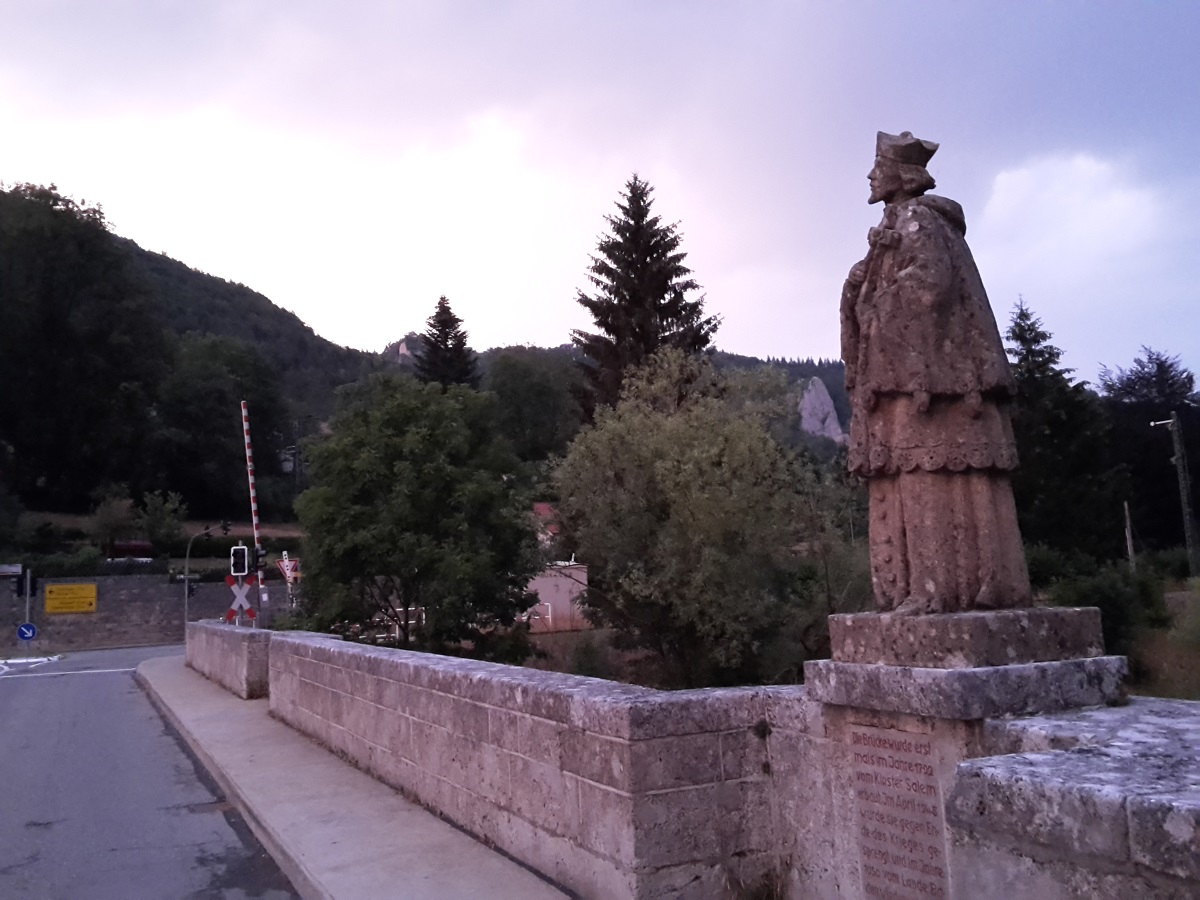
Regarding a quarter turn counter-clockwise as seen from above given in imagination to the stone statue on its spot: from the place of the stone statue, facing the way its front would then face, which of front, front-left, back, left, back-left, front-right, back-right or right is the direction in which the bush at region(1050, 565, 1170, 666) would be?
back

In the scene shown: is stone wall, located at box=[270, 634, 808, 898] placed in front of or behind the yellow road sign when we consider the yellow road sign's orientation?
in front

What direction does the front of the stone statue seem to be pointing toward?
to the viewer's left

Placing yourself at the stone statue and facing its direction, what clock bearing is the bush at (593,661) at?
The bush is roughly at 2 o'clock from the stone statue.

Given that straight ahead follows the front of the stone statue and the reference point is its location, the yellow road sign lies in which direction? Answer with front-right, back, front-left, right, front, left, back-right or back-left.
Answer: front-right

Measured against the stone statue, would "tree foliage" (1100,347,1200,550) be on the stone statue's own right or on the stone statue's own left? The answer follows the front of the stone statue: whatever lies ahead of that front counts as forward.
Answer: on the stone statue's own right

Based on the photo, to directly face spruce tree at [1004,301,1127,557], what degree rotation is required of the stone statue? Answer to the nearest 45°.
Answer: approximately 90° to its right

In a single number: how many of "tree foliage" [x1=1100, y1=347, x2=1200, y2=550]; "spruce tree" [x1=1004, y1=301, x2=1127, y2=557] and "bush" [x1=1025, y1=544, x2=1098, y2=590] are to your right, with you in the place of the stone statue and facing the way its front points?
3

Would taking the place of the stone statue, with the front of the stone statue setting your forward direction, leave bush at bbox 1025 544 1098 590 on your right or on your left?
on your right

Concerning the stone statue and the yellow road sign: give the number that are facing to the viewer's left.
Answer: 1

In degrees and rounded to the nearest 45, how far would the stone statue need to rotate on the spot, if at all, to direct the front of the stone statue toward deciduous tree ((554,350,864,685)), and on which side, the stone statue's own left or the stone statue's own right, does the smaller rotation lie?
approximately 90° to the stone statue's own right

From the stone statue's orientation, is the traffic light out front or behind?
out front

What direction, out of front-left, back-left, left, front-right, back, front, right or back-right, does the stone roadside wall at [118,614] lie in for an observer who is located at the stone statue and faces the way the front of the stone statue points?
front-right
